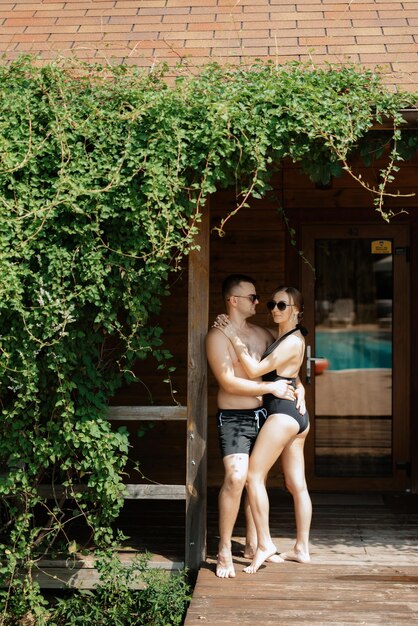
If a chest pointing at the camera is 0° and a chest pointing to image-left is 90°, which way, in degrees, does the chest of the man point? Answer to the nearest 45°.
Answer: approximately 315°

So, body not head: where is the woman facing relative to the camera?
to the viewer's left

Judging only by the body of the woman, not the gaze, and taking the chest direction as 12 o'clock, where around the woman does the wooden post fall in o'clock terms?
The wooden post is roughly at 12 o'clock from the woman.

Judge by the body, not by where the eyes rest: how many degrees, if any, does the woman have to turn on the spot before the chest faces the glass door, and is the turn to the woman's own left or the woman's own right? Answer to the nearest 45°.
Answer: approximately 90° to the woman's own right

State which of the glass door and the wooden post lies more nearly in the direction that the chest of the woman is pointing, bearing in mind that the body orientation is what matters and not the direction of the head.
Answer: the wooden post
